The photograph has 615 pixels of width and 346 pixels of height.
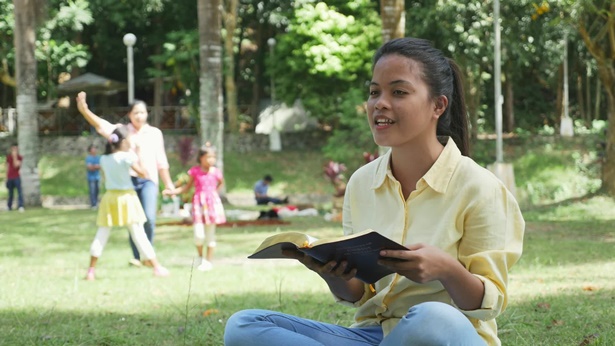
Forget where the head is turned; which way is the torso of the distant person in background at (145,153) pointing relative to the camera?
toward the camera

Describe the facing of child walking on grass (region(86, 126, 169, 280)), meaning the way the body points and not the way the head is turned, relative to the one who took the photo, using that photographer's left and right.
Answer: facing away from the viewer and to the right of the viewer

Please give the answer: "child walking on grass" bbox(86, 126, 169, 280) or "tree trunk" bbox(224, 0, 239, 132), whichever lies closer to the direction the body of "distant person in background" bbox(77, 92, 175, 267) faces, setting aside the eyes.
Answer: the child walking on grass

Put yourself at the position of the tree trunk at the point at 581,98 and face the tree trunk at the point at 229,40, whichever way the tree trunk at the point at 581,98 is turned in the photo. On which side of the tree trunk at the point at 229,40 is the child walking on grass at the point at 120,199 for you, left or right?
left

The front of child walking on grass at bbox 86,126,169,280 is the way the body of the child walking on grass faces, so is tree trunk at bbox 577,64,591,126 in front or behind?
in front

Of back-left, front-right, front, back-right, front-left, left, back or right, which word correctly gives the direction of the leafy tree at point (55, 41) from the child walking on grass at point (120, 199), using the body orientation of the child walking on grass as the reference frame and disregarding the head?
front-left

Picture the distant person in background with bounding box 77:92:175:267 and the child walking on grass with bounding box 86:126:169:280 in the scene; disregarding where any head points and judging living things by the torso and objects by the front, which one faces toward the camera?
the distant person in background

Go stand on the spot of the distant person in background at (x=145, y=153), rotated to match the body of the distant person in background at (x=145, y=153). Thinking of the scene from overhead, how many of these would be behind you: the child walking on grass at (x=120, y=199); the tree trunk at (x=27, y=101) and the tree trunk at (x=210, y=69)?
2

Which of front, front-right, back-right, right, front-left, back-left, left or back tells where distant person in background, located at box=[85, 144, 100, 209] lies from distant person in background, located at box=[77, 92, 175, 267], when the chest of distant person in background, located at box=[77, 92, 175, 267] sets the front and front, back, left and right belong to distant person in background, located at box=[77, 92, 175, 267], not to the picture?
back

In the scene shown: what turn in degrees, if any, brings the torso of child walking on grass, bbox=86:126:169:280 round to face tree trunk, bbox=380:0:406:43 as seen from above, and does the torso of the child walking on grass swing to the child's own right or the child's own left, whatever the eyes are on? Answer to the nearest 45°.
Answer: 0° — they already face it

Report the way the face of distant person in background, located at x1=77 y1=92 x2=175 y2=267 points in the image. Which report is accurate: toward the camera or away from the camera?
toward the camera

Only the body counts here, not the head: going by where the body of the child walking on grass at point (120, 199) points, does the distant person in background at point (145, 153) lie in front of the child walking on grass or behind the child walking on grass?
in front

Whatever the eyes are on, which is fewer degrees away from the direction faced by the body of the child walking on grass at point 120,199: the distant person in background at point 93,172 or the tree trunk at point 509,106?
the tree trunk
